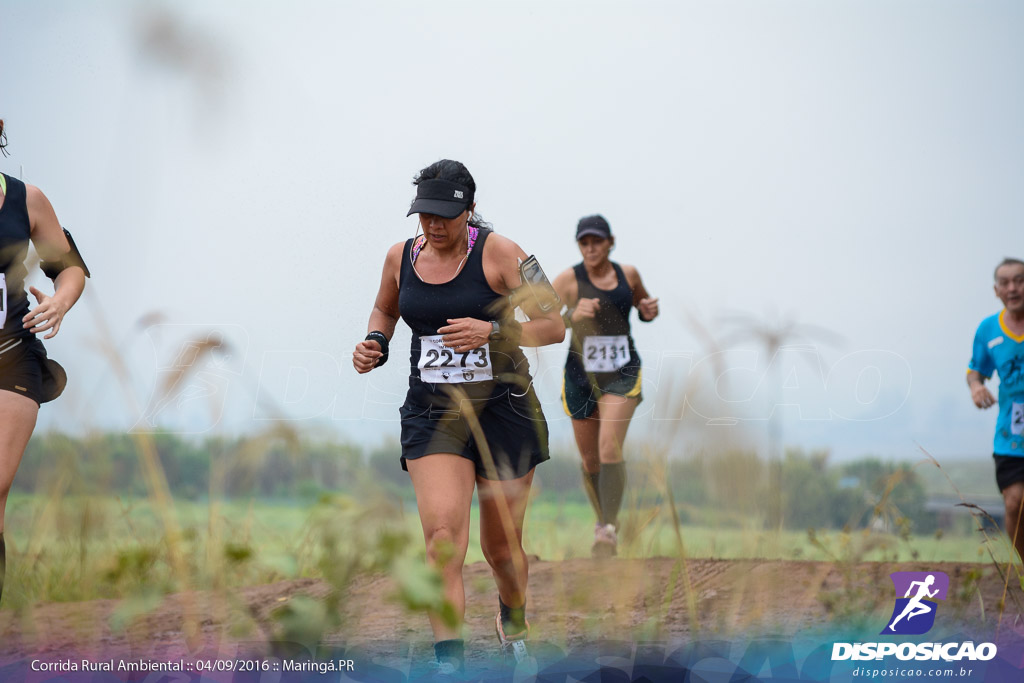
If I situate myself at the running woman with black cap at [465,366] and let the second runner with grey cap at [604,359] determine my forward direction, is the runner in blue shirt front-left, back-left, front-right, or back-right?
front-right

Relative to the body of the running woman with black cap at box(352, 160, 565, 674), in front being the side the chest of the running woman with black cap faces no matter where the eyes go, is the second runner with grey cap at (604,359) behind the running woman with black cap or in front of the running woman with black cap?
behind

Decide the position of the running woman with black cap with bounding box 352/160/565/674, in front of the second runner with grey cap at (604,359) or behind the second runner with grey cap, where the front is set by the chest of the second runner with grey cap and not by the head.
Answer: in front

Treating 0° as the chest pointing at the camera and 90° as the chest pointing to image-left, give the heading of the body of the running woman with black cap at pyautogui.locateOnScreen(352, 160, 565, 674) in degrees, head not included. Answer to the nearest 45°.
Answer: approximately 45°

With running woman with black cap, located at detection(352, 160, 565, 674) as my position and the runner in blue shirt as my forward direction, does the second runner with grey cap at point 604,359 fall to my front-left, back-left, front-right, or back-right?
front-left

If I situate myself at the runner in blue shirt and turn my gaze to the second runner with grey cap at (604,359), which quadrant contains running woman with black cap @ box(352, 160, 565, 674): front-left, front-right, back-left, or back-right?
front-left

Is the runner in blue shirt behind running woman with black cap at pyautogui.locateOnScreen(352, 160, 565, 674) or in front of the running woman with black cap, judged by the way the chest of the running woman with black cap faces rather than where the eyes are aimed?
behind

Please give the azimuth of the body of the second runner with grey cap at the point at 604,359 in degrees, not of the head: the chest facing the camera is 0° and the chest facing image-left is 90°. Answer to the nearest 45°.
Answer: approximately 0°

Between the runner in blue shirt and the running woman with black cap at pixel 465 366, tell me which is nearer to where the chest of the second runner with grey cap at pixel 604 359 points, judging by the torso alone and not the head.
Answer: the running woman with black cap

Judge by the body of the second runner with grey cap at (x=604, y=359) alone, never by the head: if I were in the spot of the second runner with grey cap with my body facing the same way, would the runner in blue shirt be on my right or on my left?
on my left

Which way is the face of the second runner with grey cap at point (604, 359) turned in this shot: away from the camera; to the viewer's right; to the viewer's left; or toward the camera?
toward the camera

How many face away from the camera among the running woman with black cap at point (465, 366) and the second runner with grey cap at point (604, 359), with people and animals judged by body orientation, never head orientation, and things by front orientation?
0

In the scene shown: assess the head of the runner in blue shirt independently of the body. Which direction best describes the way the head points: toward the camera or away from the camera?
toward the camera
